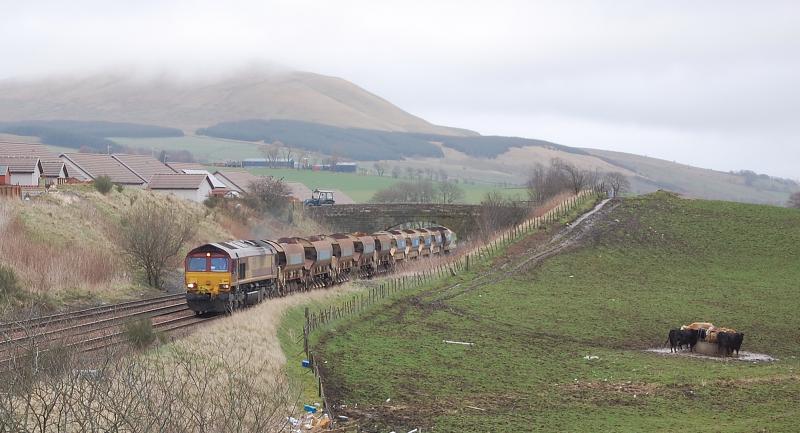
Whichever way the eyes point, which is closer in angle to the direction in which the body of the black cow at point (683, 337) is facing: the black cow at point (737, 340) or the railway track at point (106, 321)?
the black cow

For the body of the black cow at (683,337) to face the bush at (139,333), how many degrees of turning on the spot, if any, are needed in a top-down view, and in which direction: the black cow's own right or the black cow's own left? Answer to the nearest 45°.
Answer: approximately 135° to the black cow's own right

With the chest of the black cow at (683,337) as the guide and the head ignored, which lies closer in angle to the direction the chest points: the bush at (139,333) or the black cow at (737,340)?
the black cow

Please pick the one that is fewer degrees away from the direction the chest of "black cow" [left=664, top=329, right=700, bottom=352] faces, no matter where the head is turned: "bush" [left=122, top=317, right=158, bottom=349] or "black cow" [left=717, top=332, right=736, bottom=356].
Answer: the black cow

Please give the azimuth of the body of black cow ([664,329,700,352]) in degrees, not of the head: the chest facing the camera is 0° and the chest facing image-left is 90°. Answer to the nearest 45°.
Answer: approximately 270°

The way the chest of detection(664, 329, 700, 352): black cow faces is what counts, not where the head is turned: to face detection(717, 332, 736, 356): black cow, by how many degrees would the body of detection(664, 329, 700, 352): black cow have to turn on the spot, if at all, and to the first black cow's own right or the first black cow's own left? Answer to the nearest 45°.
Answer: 0° — it already faces it

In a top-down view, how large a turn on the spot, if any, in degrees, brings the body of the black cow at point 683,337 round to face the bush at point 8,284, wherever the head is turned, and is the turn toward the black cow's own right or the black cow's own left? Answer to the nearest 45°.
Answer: approximately 180°

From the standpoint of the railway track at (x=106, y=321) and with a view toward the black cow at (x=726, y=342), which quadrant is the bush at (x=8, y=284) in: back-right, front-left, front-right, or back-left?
back-left

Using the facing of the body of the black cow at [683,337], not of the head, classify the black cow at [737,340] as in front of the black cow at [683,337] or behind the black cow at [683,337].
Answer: in front
